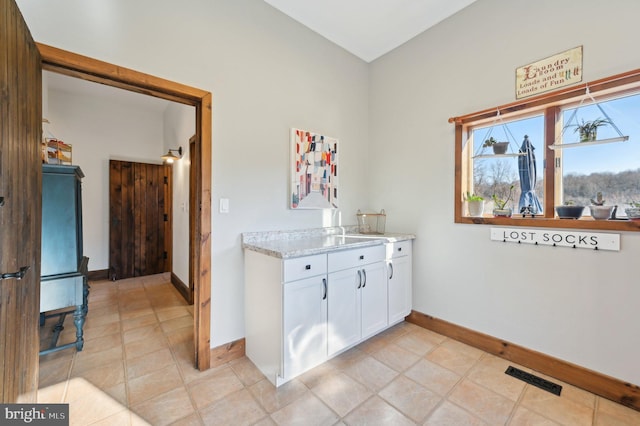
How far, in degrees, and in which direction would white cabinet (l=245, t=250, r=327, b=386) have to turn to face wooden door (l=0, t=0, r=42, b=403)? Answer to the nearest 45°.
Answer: approximately 135° to its right

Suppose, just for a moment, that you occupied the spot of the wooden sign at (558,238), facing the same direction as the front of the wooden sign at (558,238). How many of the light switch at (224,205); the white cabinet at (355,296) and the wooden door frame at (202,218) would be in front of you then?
3

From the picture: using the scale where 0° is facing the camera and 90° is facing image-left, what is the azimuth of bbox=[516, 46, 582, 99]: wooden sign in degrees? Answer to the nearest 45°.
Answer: approximately 45°

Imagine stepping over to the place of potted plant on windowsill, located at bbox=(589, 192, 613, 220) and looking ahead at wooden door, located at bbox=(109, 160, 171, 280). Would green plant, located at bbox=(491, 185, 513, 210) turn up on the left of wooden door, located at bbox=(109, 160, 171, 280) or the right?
right

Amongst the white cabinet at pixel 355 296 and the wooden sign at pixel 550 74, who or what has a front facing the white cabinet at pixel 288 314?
the wooden sign

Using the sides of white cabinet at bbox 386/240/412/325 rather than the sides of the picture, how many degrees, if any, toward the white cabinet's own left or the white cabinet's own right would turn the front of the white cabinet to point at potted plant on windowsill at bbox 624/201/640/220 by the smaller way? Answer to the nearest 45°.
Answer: approximately 45° to the white cabinet's own left
